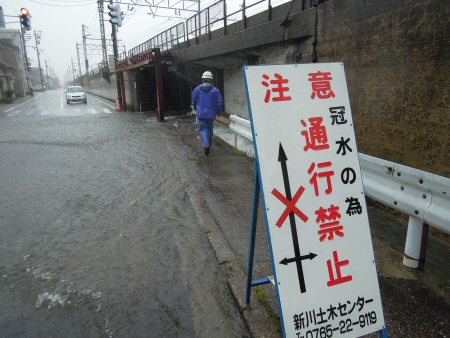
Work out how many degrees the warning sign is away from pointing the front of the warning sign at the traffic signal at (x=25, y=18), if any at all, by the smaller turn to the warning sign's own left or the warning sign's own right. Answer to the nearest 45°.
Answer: approximately 135° to the warning sign's own right

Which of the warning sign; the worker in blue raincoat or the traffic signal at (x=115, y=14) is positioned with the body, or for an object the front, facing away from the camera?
the worker in blue raincoat

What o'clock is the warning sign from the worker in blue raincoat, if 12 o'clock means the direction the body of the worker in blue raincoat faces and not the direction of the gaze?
The warning sign is roughly at 6 o'clock from the worker in blue raincoat.

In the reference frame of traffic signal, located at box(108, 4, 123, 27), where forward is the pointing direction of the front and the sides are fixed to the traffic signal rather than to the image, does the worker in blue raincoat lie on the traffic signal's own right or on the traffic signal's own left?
on the traffic signal's own left

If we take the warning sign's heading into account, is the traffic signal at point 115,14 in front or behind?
behind

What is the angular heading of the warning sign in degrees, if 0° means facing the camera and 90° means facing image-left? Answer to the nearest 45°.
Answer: approximately 0°

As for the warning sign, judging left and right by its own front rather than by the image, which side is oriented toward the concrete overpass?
back

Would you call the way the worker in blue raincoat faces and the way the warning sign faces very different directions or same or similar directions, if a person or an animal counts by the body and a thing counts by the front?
very different directions

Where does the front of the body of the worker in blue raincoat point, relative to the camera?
away from the camera

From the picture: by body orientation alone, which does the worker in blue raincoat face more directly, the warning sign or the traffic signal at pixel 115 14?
the traffic signal

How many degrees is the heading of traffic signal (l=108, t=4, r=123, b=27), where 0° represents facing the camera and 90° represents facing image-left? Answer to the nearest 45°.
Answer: approximately 45°
